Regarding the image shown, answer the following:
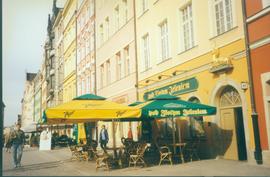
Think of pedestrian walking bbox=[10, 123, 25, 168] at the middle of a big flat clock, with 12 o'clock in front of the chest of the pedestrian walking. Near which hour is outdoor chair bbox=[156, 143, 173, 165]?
The outdoor chair is roughly at 10 o'clock from the pedestrian walking.

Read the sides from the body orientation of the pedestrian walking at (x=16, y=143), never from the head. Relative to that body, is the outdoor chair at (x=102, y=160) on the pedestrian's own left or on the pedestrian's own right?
on the pedestrian's own left

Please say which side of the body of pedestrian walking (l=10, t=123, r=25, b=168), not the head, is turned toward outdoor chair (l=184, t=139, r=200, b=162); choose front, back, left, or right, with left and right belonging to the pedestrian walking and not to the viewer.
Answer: left

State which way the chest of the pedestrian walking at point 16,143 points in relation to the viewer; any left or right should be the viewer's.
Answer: facing the viewer

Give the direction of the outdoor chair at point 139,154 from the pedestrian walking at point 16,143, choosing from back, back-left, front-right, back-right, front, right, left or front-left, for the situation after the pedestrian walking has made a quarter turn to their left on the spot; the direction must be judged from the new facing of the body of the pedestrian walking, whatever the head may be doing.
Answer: front-right

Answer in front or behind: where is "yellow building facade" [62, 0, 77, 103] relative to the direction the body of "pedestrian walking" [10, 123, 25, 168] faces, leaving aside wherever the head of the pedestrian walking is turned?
behind

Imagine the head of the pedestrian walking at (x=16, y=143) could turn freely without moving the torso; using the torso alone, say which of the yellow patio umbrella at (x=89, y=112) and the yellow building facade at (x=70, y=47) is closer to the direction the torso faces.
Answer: the yellow patio umbrella
